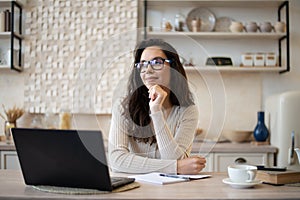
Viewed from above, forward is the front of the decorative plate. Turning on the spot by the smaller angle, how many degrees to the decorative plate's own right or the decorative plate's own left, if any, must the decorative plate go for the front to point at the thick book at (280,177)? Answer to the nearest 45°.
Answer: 0° — it already faces it

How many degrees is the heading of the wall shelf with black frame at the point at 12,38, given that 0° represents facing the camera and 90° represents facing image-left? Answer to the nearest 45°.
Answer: approximately 0°

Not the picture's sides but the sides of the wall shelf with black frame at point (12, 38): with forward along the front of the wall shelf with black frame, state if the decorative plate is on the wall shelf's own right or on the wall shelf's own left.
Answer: on the wall shelf's own left

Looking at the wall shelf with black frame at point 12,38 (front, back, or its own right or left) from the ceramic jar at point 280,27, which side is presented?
left

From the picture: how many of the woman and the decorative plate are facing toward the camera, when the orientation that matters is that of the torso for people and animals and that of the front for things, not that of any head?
2

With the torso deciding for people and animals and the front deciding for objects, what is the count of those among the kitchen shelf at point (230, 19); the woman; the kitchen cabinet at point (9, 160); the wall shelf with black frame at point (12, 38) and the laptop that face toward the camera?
4

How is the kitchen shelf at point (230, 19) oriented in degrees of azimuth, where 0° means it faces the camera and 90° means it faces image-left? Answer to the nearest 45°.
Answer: approximately 0°

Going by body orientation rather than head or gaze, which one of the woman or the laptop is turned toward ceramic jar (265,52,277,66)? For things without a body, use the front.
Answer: the laptop
